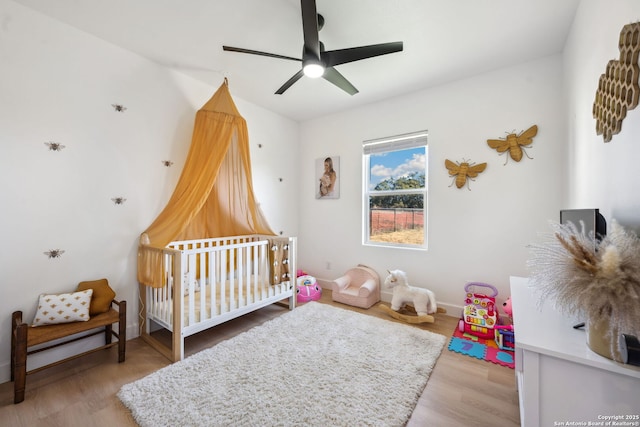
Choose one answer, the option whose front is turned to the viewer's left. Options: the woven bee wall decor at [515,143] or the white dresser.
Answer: the white dresser

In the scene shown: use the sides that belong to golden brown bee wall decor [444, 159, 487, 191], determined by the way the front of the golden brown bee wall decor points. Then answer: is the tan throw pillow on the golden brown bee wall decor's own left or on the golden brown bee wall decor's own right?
on the golden brown bee wall decor's own right

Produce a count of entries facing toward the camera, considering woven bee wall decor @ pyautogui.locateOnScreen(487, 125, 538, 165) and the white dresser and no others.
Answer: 1

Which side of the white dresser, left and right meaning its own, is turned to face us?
left

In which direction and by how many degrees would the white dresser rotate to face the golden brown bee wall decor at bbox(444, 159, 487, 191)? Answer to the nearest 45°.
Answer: approximately 45° to its right

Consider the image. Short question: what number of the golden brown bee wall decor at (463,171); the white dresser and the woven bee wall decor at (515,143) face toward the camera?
2

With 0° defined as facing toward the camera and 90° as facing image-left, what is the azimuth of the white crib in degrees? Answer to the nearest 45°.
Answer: approximately 315°

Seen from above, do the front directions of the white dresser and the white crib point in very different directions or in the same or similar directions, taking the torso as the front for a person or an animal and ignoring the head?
very different directions

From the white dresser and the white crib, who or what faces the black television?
the white crib

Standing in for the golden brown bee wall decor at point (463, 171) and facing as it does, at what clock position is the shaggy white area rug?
The shaggy white area rug is roughly at 1 o'clock from the golden brown bee wall decor.
